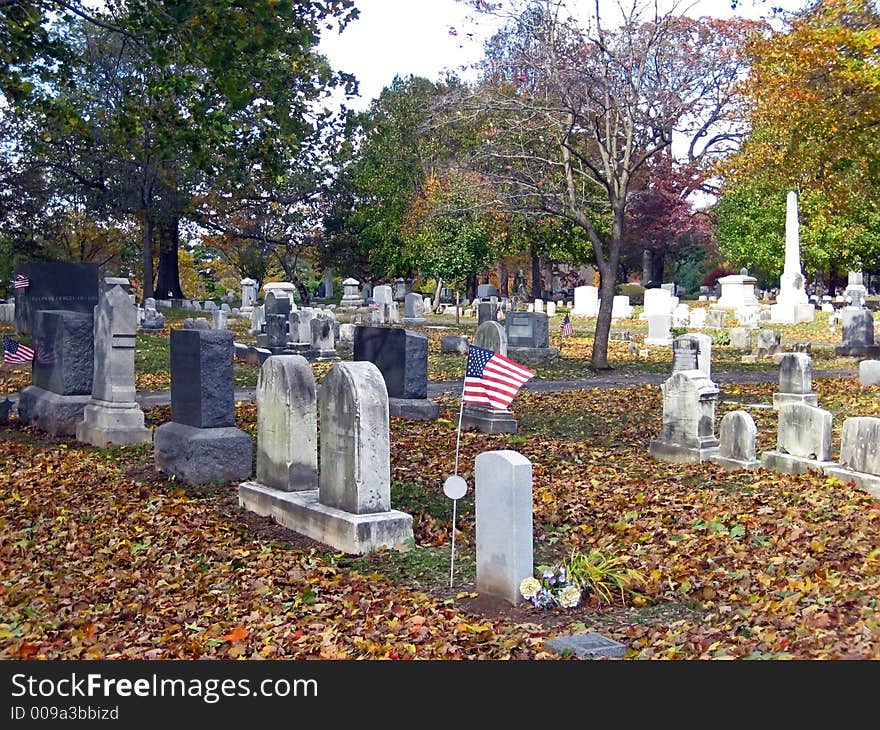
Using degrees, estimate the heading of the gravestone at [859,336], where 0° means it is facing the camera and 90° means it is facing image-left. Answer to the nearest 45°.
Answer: approximately 45°

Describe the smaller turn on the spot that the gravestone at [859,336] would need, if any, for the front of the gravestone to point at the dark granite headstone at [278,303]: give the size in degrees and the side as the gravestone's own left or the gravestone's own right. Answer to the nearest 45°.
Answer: approximately 45° to the gravestone's own right

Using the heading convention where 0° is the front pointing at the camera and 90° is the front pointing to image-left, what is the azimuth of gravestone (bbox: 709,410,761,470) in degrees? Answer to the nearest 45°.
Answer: approximately 45°

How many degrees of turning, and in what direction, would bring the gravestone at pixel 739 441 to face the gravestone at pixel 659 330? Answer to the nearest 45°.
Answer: approximately 135° to its right

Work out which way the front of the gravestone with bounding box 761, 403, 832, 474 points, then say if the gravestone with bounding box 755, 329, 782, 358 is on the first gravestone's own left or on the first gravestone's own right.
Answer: on the first gravestone's own right

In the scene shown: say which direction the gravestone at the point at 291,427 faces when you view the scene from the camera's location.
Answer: facing the viewer and to the left of the viewer

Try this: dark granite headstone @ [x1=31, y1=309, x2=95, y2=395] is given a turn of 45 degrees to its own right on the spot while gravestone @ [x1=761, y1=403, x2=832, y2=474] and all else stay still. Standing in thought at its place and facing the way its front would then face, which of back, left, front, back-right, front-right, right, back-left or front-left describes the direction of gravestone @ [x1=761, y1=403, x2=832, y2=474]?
back-left

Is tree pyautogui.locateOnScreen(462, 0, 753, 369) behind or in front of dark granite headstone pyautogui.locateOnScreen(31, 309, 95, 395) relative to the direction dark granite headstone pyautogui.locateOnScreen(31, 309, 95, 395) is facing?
behind

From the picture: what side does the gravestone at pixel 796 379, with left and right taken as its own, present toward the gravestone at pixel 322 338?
right

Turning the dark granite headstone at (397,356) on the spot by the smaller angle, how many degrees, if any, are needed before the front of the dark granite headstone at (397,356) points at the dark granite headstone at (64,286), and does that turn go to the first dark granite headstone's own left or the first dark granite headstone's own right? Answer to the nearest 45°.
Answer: approximately 90° to the first dark granite headstone's own right

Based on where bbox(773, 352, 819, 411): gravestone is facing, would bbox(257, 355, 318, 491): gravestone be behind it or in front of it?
in front

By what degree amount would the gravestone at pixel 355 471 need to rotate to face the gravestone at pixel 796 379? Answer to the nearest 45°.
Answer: approximately 180°
